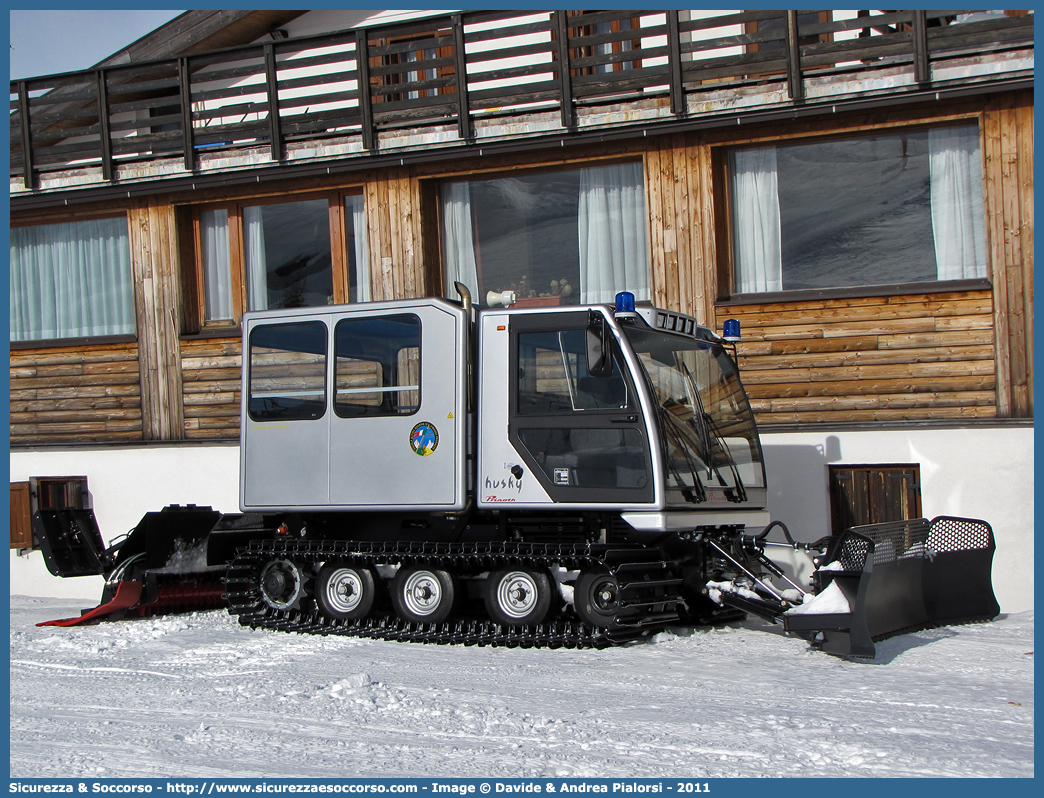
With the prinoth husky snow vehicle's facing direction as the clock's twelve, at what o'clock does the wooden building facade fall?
The wooden building facade is roughly at 8 o'clock from the prinoth husky snow vehicle.

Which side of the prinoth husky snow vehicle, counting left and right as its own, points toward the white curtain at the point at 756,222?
left

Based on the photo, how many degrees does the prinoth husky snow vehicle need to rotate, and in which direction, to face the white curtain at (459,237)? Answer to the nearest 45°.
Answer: approximately 135° to its left

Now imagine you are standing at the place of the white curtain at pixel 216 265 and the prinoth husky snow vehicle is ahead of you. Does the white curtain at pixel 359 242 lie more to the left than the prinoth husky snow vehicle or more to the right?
left

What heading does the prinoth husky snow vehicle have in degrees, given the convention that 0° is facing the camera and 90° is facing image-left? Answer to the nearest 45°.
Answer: approximately 315°

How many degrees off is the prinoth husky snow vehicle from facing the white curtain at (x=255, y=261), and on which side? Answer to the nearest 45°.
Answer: approximately 180°

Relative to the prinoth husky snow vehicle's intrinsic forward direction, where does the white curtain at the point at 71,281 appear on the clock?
The white curtain is roughly at 6 o'clock from the prinoth husky snow vehicle.

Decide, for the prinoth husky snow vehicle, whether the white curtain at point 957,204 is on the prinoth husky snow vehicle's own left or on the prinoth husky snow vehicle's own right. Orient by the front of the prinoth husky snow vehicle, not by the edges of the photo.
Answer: on the prinoth husky snow vehicle's own left
